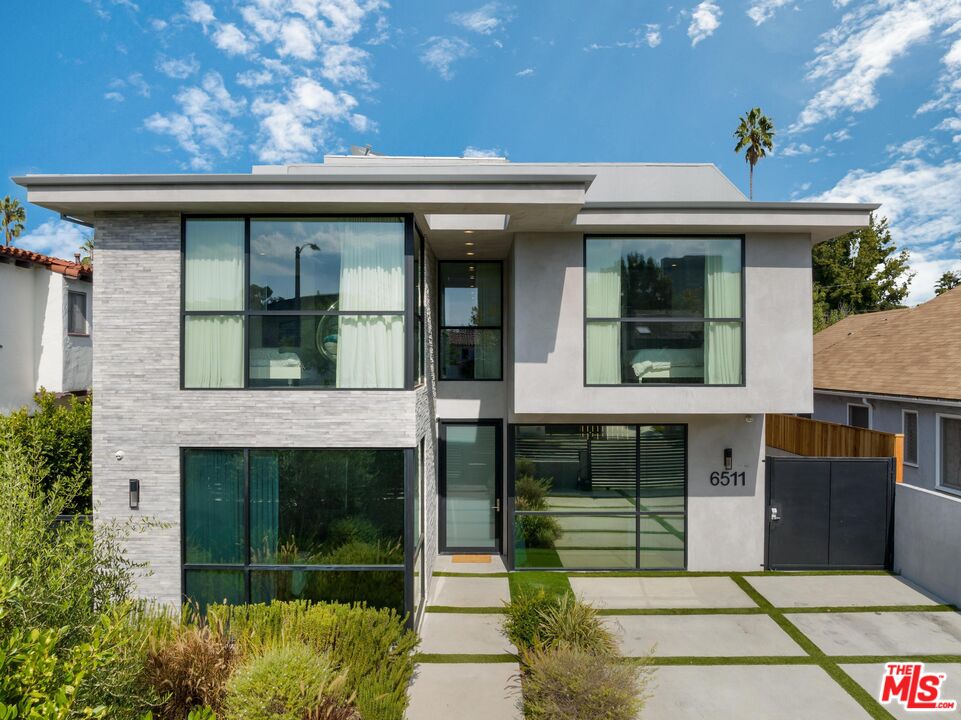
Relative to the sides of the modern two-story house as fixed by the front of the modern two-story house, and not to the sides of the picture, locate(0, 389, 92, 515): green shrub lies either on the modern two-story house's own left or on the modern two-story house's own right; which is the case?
on the modern two-story house's own right

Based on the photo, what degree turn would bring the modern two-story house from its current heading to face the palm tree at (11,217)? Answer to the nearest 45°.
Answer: approximately 135° to its right

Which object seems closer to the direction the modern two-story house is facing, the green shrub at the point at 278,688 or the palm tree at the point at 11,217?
the green shrub

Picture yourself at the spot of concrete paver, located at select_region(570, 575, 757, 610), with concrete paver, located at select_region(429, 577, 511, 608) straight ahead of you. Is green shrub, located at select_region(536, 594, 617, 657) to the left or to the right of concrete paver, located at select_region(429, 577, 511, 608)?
left

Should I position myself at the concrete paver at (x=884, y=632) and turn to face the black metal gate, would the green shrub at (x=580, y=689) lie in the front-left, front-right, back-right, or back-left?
back-left

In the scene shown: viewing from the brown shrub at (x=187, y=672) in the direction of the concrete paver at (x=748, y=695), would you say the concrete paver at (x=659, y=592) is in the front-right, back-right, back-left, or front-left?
front-left

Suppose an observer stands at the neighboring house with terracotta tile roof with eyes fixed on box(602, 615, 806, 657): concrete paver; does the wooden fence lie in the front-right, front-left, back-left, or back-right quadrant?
front-left

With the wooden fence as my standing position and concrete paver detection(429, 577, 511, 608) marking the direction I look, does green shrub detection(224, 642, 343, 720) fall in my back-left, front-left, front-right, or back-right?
front-left

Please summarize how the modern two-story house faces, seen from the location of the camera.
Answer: facing the viewer

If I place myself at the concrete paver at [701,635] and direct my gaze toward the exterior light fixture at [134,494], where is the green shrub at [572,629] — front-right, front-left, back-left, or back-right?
front-left

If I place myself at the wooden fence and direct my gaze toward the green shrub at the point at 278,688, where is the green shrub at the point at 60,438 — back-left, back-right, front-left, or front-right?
front-right

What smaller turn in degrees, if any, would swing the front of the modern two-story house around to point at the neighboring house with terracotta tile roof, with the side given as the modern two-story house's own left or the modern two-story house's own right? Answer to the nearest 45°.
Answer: approximately 135° to the modern two-story house's own right
